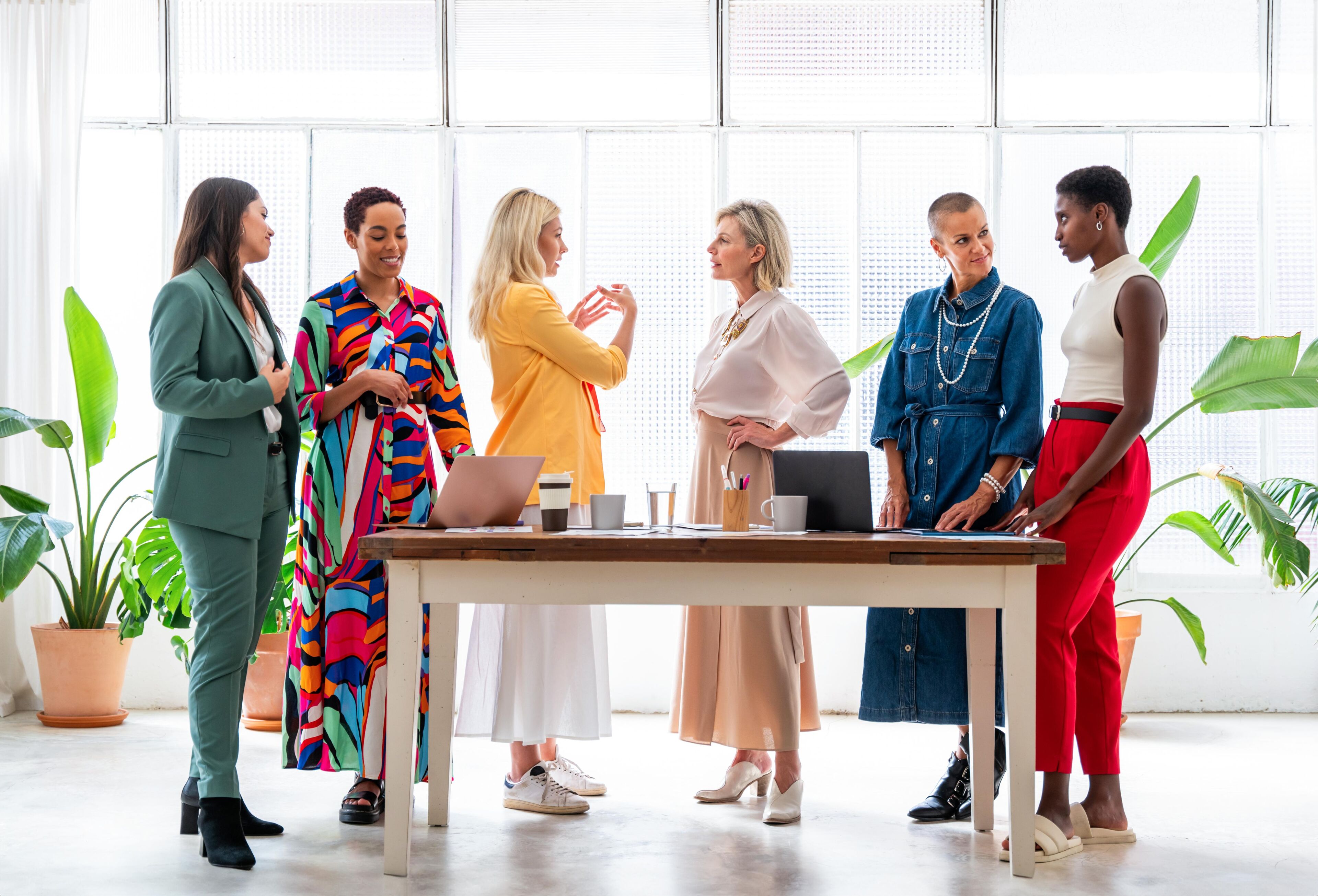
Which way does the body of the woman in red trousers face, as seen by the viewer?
to the viewer's left

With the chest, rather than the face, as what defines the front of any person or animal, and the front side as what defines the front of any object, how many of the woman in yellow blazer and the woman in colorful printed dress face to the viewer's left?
0

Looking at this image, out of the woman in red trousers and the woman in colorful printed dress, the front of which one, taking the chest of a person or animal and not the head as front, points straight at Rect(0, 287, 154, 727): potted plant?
the woman in red trousers

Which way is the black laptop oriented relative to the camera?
away from the camera

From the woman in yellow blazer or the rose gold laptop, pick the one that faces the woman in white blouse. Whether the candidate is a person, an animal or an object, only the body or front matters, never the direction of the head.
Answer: the woman in yellow blazer

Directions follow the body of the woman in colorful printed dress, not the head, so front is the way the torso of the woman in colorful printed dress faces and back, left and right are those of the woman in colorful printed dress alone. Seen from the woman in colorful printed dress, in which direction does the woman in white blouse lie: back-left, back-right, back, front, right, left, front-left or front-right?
left

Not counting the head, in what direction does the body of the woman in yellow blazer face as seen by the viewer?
to the viewer's right

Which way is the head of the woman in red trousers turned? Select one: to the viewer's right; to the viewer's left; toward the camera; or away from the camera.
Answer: to the viewer's left

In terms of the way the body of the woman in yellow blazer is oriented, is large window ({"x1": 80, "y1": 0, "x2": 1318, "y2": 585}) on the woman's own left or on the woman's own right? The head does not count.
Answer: on the woman's own left

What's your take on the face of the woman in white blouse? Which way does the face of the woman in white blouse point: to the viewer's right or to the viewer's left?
to the viewer's left
